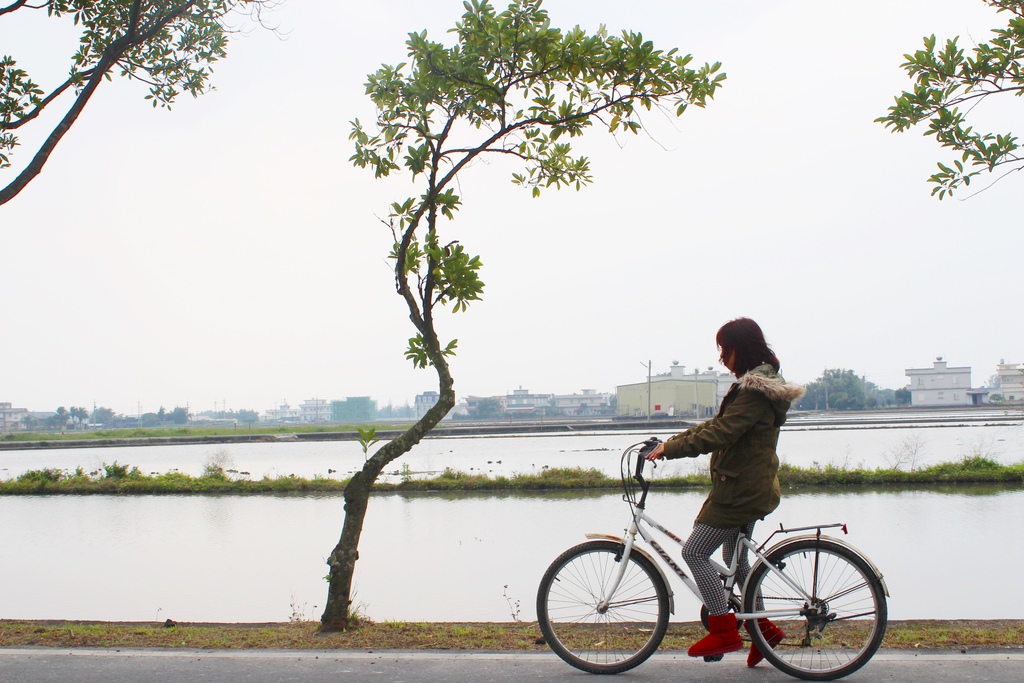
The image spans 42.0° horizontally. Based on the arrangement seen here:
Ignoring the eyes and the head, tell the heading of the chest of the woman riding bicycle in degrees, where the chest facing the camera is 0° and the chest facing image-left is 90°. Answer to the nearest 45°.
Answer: approximately 90°

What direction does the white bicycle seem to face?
to the viewer's left
